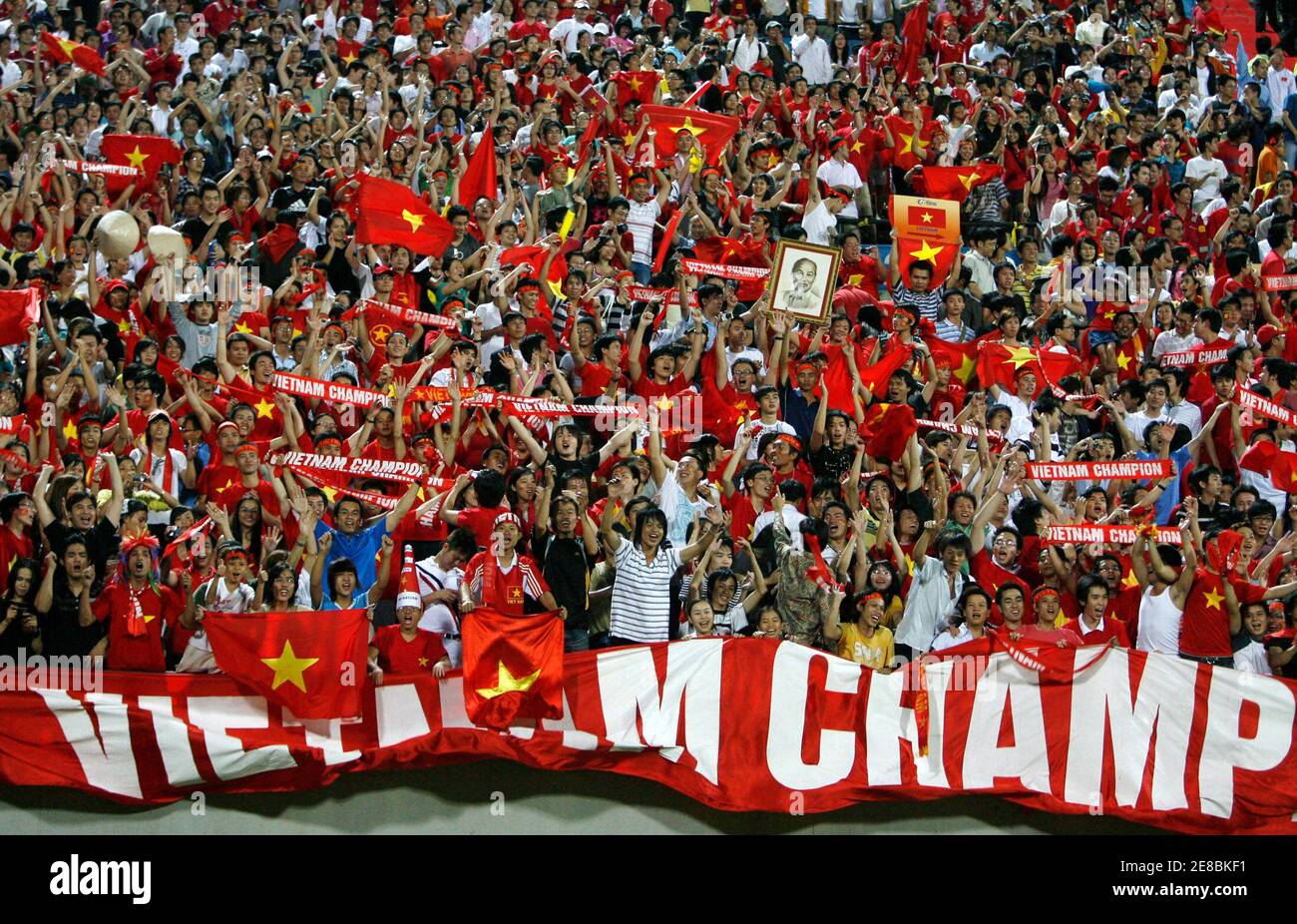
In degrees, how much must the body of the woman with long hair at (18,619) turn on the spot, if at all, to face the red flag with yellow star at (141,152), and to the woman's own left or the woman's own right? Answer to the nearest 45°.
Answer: approximately 180°

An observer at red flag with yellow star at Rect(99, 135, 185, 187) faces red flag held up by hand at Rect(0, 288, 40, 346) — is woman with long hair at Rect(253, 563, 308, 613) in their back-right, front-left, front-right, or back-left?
front-left

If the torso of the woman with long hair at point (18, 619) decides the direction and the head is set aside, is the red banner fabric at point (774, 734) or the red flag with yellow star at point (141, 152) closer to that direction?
the red banner fabric

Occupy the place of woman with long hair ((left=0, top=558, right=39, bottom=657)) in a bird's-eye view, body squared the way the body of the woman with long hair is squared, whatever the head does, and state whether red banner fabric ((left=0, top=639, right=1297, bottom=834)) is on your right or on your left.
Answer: on your left

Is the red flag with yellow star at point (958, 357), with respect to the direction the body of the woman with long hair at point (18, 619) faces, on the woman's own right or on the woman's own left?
on the woman's own left

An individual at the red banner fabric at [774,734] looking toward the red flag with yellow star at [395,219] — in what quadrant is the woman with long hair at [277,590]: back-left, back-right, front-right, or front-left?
front-left

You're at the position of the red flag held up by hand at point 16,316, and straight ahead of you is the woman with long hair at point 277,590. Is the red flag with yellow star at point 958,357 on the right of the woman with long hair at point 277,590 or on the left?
left

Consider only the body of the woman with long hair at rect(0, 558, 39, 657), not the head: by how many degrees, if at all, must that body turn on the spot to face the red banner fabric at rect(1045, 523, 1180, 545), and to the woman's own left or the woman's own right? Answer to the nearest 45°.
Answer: approximately 90° to the woman's own left

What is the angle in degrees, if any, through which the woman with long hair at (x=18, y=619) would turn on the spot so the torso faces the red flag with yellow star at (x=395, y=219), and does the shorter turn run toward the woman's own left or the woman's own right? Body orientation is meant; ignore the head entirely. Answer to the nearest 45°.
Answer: approximately 135° to the woman's own left

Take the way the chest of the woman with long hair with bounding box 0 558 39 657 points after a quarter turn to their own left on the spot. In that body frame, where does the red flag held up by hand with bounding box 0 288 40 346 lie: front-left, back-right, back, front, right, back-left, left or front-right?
left

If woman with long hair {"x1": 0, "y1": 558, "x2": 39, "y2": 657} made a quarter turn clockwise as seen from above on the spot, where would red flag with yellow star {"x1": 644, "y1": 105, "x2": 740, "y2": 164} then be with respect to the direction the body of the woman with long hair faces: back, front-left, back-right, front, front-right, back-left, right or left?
back-right

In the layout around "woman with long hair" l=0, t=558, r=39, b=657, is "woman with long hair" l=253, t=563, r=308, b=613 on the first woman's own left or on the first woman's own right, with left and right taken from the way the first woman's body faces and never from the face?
on the first woman's own left

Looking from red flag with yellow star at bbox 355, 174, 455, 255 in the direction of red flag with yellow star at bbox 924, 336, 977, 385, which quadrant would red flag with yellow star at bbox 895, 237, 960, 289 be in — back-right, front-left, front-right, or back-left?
front-left

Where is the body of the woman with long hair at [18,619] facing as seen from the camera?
toward the camera
